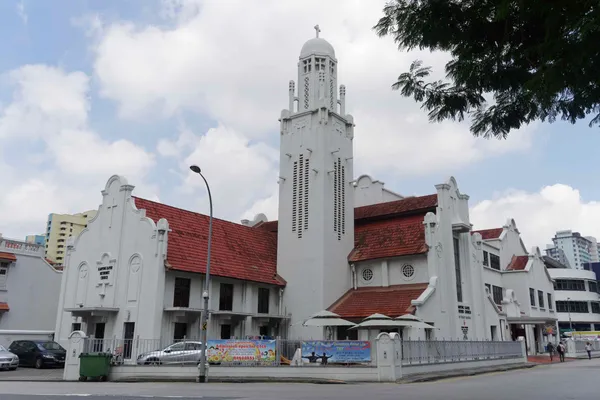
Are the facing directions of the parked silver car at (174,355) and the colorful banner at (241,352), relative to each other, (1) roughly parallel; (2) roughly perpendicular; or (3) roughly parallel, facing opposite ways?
roughly perpendicular

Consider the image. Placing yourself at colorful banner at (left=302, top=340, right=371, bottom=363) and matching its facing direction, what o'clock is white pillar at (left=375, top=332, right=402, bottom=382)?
The white pillar is roughly at 10 o'clock from the colorful banner.

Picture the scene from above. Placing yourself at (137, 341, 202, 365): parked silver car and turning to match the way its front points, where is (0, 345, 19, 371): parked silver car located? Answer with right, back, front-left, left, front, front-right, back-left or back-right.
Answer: front-right

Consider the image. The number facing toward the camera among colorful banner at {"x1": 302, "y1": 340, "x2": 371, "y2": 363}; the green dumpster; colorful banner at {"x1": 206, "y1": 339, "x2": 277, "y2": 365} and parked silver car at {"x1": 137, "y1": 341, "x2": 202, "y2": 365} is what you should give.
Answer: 3

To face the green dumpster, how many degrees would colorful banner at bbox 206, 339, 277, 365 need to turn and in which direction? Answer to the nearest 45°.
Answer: approximately 90° to its right

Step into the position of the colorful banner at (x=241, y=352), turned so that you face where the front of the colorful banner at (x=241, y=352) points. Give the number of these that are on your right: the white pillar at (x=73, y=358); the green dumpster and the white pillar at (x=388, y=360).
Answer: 2

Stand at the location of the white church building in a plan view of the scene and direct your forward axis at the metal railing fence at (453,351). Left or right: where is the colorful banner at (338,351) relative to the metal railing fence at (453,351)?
right

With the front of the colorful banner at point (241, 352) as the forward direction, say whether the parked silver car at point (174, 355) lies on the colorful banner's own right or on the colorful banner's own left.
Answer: on the colorful banner's own right

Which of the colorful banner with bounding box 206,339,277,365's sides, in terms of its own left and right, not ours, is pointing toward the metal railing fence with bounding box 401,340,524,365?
left

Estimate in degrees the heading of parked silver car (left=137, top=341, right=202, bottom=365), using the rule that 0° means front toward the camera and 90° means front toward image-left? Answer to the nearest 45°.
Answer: approximately 90°

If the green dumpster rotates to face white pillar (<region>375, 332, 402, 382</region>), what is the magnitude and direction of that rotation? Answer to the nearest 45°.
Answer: approximately 45° to its left

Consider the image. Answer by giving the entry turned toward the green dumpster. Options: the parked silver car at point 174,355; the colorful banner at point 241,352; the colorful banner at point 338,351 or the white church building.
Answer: the parked silver car

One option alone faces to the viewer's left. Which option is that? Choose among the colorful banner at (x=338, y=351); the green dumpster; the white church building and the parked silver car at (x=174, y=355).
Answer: the parked silver car

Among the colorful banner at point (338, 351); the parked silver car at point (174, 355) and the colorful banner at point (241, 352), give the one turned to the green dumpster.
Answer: the parked silver car

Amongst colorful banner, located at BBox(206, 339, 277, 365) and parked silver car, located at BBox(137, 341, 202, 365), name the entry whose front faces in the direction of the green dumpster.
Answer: the parked silver car
